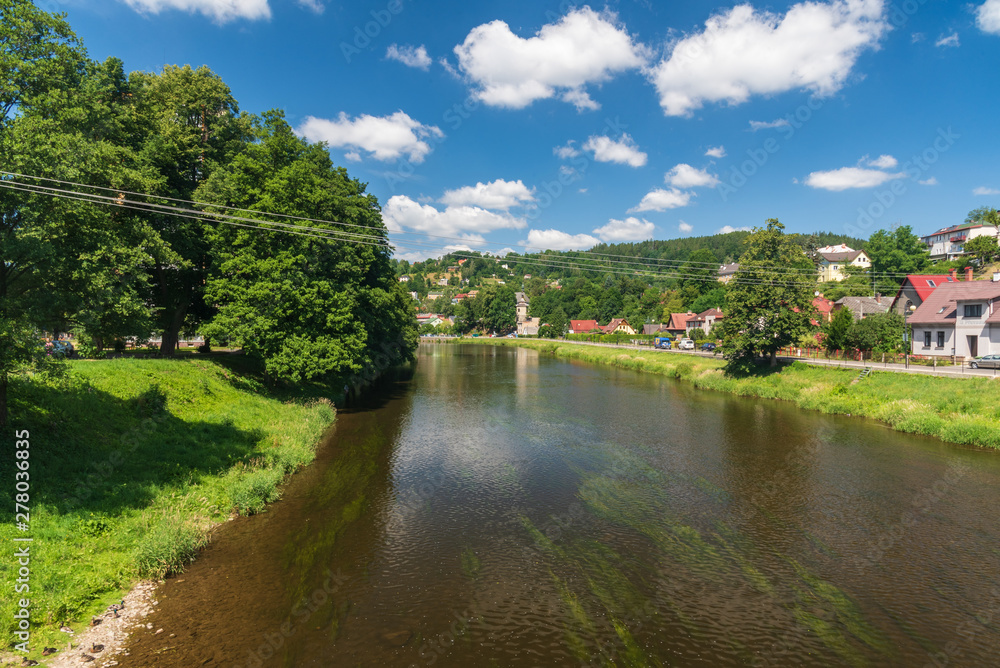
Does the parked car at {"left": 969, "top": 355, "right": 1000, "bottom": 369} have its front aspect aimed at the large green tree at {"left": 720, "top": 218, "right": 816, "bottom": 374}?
yes

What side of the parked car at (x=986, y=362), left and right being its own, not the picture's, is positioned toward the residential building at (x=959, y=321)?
right

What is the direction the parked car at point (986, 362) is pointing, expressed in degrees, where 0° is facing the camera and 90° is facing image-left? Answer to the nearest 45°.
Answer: approximately 90°

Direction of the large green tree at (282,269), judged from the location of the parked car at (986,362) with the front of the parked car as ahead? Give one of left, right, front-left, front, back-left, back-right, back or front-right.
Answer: front-left
